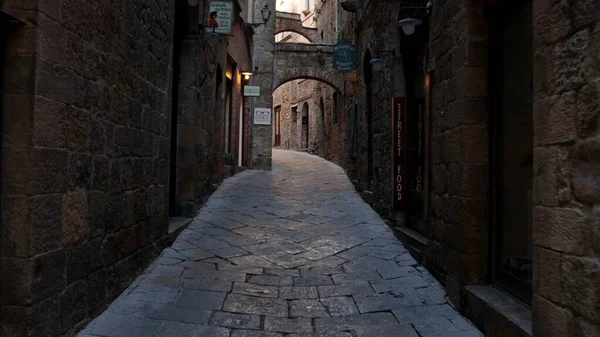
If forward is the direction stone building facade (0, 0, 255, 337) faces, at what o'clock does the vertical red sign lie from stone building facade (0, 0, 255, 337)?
The vertical red sign is roughly at 11 o'clock from the stone building facade.

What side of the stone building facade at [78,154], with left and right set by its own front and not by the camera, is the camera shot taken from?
right

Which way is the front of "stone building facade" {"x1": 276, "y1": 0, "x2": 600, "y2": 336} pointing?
to the viewer's left

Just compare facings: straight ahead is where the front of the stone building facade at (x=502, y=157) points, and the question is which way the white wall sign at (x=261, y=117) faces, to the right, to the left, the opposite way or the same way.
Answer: to the left
